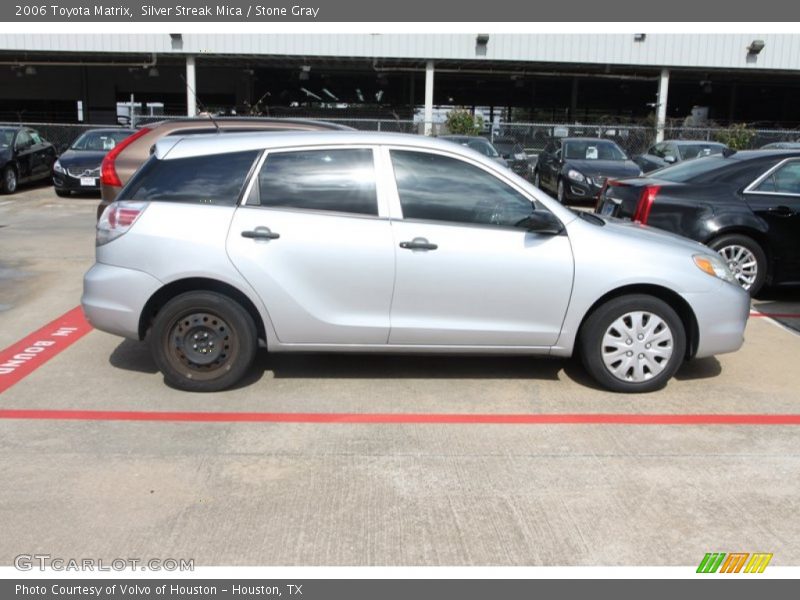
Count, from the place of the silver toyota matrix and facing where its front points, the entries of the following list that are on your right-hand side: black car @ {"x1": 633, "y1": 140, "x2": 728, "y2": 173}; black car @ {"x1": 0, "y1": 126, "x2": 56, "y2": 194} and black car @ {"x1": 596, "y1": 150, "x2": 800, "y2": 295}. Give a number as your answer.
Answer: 0

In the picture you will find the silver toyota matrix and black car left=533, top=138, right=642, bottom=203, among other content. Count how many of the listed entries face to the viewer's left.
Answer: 0

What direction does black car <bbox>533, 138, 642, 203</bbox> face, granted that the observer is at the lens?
facing the viewer and to the right of the viewer

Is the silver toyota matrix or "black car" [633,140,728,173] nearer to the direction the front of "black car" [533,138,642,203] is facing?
the silver toyota matrix

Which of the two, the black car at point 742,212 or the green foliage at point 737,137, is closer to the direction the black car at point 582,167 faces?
the black car

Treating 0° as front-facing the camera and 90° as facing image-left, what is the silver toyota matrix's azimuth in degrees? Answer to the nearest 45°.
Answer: approximately 270°

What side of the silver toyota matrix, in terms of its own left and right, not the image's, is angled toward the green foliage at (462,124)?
left

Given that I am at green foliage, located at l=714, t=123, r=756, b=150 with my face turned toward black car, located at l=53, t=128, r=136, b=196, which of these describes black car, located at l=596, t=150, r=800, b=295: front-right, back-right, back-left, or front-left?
front-left

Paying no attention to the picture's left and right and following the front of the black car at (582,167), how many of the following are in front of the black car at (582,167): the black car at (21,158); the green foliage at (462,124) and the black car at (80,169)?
0

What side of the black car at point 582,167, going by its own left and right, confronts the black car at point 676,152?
left

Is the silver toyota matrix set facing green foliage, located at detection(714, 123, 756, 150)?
no

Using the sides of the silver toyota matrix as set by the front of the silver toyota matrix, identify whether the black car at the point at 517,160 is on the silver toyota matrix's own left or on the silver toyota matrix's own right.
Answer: on the silver toyota matrix's own left

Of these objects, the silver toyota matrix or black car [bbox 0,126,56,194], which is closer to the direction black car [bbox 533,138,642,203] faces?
the silver toyota matrix

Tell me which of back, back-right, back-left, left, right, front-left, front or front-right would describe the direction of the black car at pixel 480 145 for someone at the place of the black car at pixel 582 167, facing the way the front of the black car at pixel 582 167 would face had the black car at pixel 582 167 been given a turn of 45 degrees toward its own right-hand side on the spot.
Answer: right

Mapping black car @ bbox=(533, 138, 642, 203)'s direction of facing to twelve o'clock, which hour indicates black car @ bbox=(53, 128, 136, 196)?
black car @ bbox=(53, 128, 136, 196) is roughly at 4 o'clock from black car @ bbox=(533, 138, 642, 203).
